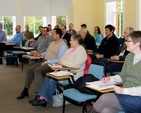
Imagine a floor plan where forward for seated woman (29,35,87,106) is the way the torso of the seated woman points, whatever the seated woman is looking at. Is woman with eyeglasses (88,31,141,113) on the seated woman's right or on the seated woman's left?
on the seated woman's left

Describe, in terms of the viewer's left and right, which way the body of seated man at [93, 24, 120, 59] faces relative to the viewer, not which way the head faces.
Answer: facing the viewer and to the left of the viewer

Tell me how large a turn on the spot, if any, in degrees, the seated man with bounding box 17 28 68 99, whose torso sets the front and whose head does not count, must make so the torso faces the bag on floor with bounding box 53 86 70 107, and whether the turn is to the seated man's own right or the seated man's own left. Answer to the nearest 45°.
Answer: approximately 45° to the seated man's own left

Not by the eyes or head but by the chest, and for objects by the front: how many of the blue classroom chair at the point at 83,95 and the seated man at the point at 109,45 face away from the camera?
0

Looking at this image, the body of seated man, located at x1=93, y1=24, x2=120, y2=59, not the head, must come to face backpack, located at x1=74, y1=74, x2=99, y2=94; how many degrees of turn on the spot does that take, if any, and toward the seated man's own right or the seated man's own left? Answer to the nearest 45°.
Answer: approximately 45° to the seated man's own left

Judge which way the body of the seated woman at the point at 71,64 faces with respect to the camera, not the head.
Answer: to the viewer's left

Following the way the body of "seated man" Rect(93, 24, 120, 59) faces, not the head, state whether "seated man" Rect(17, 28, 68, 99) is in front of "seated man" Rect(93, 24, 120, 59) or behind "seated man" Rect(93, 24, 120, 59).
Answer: in front
